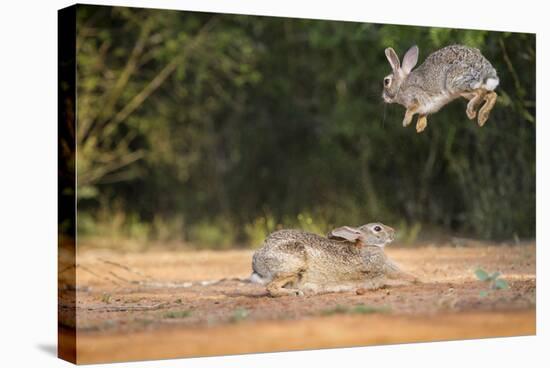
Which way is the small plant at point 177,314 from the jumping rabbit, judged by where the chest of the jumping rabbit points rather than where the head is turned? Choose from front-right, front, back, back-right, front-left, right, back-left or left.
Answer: front-left

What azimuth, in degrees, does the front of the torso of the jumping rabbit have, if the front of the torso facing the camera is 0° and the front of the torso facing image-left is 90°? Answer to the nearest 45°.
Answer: approximately 90°

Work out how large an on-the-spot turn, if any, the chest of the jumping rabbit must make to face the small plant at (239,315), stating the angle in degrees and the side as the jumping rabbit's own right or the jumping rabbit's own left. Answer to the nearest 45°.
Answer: approximately 45° to the jumping rabbit's own left
